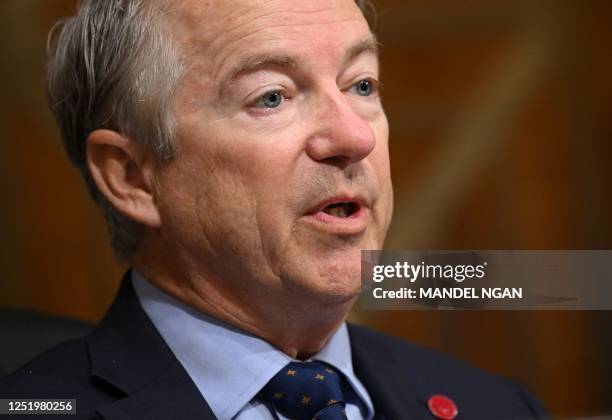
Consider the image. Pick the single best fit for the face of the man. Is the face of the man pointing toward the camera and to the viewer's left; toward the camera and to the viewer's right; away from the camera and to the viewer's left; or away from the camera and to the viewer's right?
toward the camera and to the viewer's right

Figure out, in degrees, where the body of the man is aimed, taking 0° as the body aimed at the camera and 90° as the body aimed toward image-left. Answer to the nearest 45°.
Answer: approximately 315°
